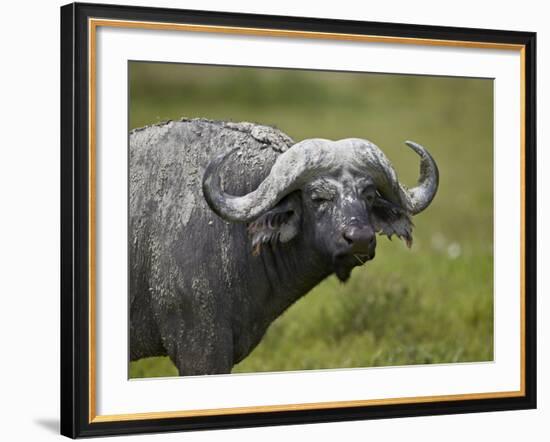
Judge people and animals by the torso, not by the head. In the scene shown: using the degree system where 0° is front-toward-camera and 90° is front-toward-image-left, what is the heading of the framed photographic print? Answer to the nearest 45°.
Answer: approximately 315°
